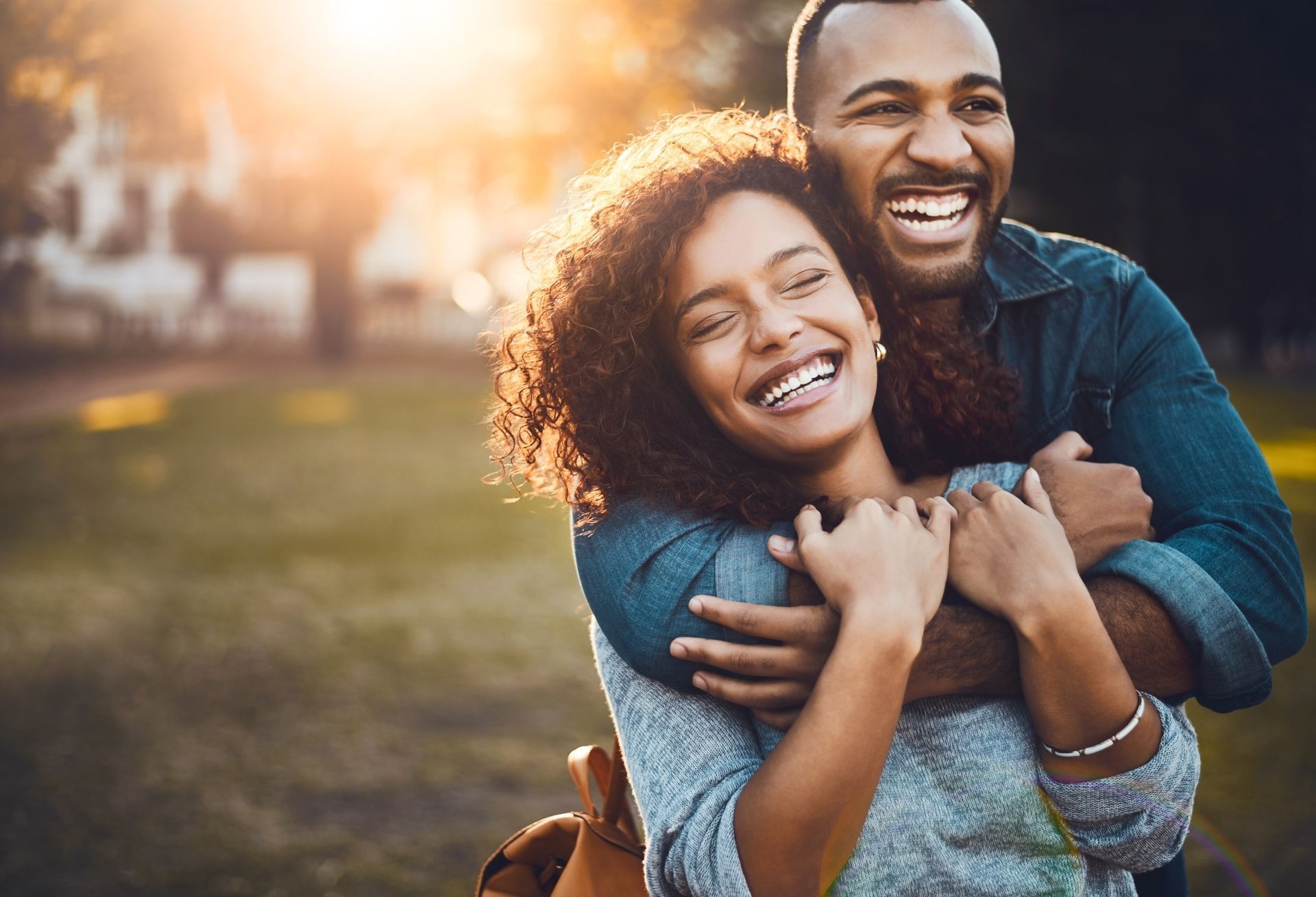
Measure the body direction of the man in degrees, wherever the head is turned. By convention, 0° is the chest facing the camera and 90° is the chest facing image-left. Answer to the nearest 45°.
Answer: approximately 0°

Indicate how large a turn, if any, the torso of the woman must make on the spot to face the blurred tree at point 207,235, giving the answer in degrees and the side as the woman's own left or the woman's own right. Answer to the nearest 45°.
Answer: approximately 135° to the woman's own right

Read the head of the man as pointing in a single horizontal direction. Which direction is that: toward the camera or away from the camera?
toward the camera

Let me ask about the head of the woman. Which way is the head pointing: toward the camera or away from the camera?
toward the camera

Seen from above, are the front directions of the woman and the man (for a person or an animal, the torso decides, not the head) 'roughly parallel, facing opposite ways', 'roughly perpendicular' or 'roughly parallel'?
roughly parallel

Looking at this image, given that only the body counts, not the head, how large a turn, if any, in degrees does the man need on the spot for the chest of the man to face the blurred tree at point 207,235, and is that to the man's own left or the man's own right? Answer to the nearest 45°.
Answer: approximately 135° to the man's own right

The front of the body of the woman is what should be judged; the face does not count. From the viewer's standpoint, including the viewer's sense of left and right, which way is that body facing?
facing the viewer
